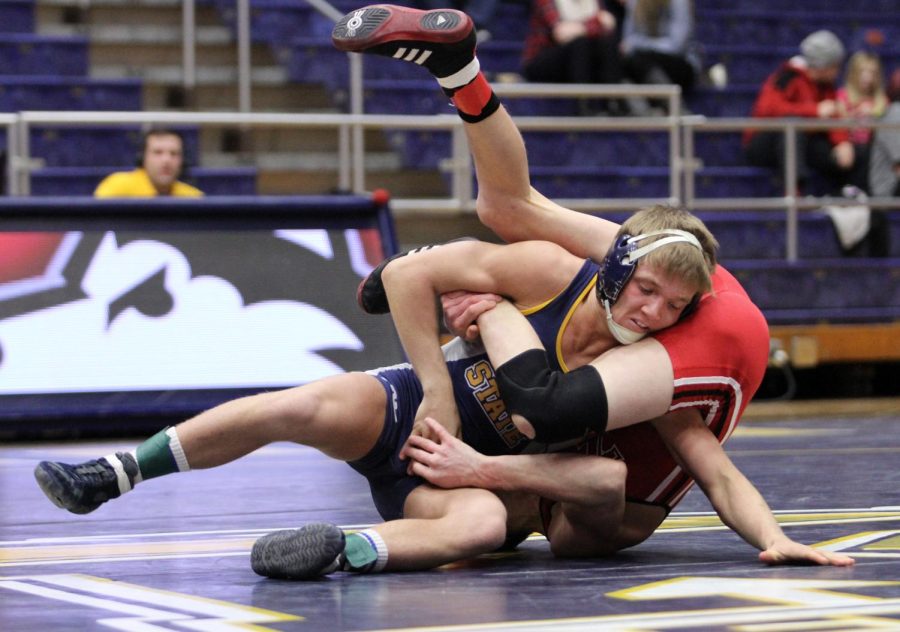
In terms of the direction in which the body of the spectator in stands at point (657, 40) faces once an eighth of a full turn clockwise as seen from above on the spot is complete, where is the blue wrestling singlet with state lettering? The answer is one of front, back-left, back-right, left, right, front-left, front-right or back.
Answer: front-left

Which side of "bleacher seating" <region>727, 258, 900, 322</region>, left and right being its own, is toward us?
front

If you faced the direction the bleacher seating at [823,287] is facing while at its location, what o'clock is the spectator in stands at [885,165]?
The spectator in stands is roughly at 7 o'clock from the bleacher seating.

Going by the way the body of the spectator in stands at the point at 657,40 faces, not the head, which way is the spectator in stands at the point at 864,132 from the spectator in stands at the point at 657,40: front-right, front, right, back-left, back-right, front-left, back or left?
left

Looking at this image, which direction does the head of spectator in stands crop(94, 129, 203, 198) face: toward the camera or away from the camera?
toward the camera

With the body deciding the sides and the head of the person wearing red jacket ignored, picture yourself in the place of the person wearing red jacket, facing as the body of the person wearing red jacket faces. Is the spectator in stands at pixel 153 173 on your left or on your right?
on your right

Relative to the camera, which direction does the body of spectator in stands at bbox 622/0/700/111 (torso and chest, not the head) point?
toward the camera

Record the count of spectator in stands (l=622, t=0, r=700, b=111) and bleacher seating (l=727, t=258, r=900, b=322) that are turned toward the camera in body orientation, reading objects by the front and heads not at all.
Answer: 2

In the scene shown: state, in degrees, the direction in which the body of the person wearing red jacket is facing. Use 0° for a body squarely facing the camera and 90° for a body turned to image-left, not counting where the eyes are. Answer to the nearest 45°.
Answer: approximately 315°

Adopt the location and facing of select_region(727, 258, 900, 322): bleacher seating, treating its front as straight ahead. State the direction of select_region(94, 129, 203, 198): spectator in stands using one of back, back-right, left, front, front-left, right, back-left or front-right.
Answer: front-right

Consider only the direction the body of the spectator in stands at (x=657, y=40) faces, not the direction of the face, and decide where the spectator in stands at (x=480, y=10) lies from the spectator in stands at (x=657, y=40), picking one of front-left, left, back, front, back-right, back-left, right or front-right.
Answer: right

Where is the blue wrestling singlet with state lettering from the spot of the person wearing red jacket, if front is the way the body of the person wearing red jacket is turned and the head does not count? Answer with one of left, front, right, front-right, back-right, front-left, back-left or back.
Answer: front-right
